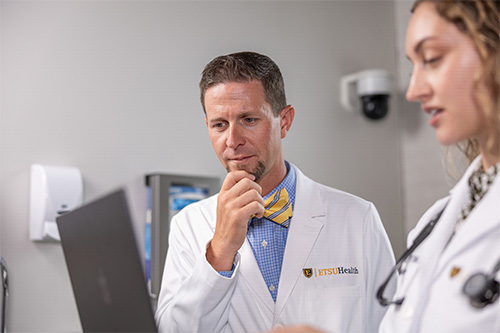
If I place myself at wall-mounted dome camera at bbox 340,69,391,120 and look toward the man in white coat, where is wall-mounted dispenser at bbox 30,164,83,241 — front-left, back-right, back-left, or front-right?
front-right

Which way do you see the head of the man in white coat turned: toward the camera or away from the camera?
toward the camera

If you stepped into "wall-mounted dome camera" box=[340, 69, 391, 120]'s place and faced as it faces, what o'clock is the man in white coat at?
The man in white coat is roughly at 2 o'clock from the wall-mounted dome camera.

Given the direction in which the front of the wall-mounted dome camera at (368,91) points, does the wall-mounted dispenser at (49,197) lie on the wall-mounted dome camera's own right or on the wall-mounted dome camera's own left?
on the wall-mounted dome camera's own right

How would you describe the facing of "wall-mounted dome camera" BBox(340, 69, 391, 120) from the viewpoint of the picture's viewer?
facing the viewer and to the right of the viewer
